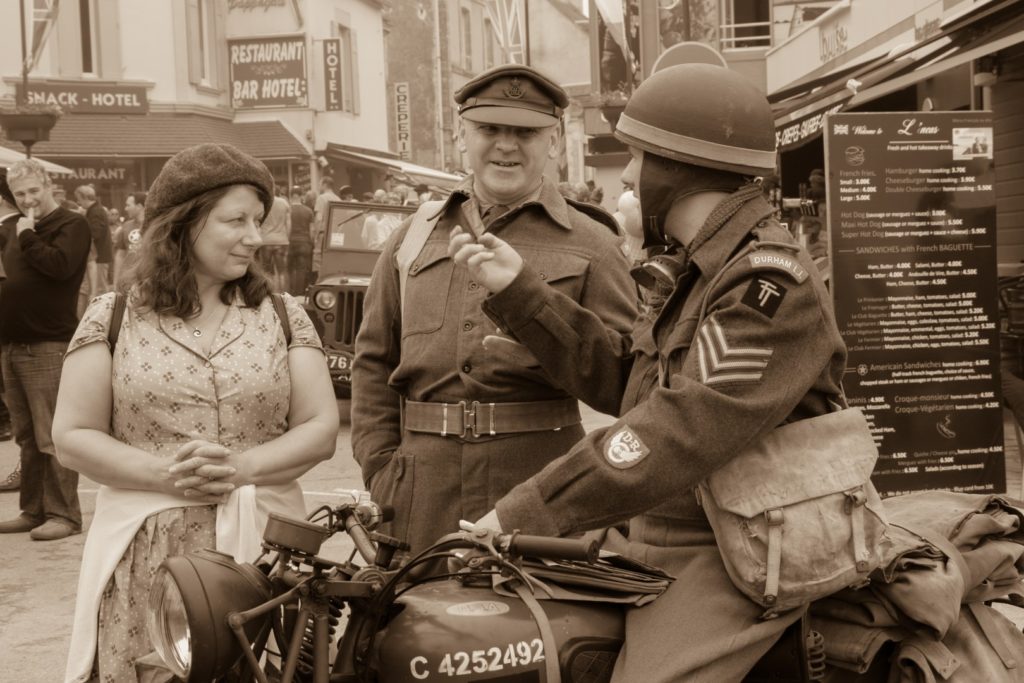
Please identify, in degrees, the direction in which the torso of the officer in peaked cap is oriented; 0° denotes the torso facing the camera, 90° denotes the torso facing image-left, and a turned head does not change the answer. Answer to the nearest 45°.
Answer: approximately 0°

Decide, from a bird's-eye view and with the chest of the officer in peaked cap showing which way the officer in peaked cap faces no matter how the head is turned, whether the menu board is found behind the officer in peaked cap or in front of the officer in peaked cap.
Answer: behind

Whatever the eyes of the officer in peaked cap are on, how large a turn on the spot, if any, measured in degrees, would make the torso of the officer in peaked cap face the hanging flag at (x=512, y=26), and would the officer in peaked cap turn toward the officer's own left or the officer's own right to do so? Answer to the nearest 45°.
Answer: approximately 180°

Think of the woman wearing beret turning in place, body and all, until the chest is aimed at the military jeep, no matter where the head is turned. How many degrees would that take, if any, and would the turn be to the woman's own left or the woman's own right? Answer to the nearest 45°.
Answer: approximately 180°

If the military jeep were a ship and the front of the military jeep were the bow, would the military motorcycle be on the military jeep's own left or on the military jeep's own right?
on the military jeep's own left

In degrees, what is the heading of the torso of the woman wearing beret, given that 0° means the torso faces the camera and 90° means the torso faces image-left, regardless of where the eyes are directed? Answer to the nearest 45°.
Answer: approximately 0°

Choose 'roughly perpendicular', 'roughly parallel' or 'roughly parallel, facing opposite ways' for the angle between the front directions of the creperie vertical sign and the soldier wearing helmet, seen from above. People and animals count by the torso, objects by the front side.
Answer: roughly perpendicular
